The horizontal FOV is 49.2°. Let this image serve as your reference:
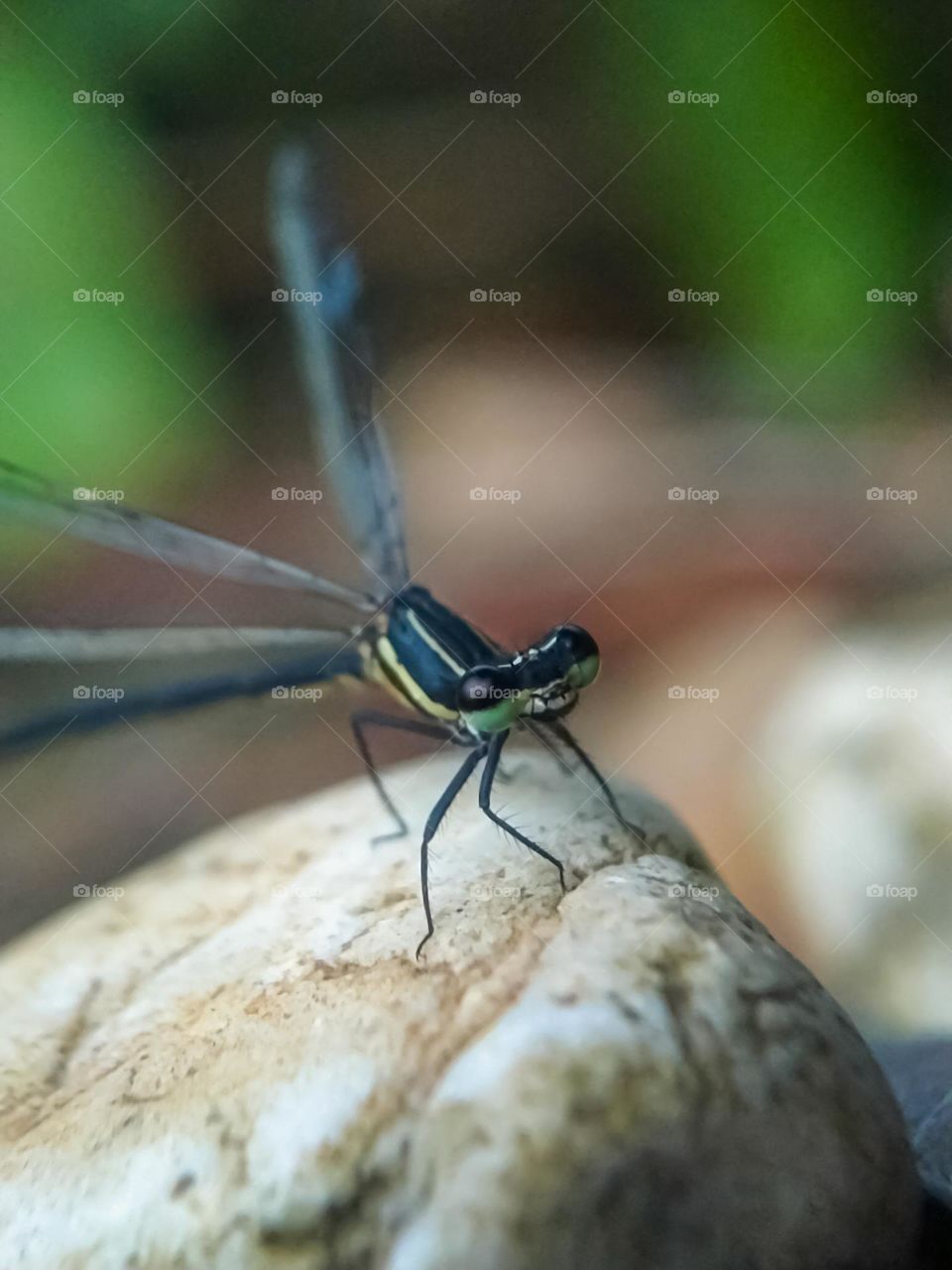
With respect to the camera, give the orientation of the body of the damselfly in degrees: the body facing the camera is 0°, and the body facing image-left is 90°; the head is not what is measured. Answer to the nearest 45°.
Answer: approximately 315°
